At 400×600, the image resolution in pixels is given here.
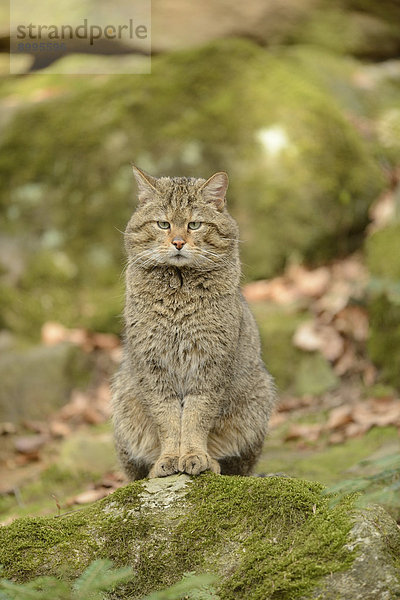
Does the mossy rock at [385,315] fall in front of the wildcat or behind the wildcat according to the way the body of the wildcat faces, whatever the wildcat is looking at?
behind

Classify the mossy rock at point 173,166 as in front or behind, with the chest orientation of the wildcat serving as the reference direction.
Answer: behind

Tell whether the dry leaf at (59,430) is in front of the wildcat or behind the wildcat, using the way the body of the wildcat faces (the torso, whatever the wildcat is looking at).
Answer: behind

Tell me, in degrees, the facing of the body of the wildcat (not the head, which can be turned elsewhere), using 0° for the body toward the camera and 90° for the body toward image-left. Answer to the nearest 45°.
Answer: approximately 0°

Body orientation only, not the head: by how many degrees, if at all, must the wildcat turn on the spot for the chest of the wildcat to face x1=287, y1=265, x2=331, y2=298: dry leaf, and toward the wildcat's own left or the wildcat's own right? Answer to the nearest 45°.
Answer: approximately 180°

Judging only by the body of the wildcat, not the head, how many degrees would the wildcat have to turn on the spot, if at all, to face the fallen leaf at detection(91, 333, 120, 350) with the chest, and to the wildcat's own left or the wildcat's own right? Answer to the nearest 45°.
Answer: approximately 180°

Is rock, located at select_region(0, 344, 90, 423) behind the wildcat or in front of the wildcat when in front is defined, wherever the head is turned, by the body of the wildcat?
behind
